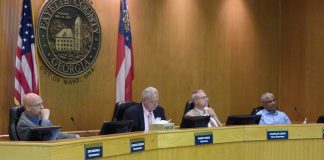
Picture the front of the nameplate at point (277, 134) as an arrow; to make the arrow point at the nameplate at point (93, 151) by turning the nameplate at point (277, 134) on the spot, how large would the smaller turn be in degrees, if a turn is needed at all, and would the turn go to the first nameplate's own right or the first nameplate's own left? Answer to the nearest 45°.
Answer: approximately 45° to the first nameplate's own right

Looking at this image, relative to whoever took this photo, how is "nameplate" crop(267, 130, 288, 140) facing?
facing the viewer

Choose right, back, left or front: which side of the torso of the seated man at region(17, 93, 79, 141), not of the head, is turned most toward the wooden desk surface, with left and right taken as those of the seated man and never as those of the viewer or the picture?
front

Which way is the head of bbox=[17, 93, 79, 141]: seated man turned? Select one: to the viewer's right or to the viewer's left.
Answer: to the viewer's right

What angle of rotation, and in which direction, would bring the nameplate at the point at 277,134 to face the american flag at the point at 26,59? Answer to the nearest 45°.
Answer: approximately 90° to its right

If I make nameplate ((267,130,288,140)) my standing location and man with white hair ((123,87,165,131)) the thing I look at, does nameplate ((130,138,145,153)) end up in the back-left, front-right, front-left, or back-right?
front-left

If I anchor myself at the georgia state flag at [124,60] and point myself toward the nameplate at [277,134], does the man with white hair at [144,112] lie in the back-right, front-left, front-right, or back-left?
front-right

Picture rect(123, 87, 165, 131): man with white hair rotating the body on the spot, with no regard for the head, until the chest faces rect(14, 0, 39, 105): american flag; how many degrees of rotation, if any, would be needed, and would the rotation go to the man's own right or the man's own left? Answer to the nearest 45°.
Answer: approximately 135° to the man's own right

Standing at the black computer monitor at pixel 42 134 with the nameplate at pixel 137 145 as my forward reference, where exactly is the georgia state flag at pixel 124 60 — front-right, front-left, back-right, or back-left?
front-left

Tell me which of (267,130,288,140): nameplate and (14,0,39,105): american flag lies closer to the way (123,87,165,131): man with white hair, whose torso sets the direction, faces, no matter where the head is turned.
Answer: the nameplate

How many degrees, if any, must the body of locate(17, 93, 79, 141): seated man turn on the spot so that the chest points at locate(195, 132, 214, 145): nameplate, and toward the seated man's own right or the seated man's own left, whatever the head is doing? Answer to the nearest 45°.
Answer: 0° — they already face it

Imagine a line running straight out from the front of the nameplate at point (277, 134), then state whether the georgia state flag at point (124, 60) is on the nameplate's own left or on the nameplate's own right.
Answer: on the nameplate's own right

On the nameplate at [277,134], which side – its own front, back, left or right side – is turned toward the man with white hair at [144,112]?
right

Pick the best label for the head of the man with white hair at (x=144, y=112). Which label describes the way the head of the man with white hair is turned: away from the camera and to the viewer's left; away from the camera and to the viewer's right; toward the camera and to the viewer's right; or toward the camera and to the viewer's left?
toward the camera and to the viewer's right
